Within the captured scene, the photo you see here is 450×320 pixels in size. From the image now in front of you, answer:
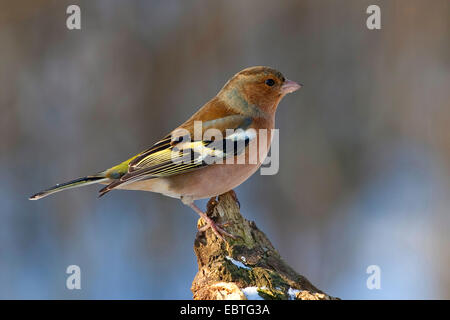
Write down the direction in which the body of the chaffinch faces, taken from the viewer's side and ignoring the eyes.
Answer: to the viewer's right
